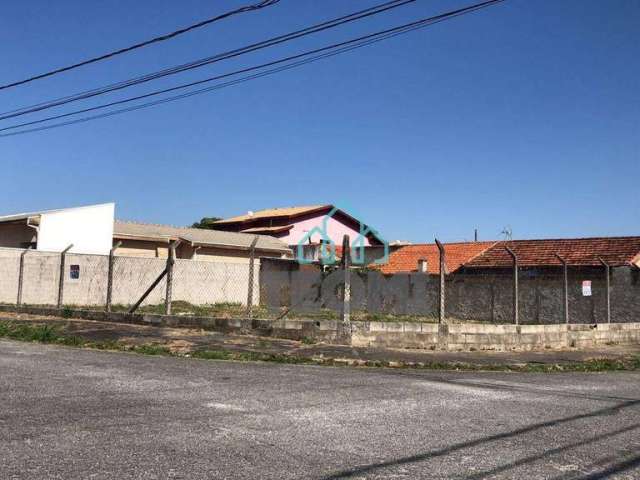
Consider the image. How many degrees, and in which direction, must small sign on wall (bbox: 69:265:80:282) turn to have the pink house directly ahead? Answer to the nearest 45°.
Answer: approximately 135° to its left

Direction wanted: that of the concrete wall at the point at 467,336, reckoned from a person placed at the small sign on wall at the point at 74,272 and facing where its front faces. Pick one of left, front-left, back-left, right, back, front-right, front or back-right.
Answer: front-left

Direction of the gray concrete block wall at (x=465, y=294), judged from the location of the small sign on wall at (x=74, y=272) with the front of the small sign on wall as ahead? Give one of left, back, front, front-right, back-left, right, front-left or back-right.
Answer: left

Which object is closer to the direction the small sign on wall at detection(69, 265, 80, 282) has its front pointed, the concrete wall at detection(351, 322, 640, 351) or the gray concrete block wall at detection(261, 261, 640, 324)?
the concrete wall

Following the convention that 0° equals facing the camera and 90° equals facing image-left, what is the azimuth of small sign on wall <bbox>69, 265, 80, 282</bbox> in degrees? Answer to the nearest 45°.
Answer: approximately 0°

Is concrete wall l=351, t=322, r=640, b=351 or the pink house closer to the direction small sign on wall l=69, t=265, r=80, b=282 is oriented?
the concrete wall
